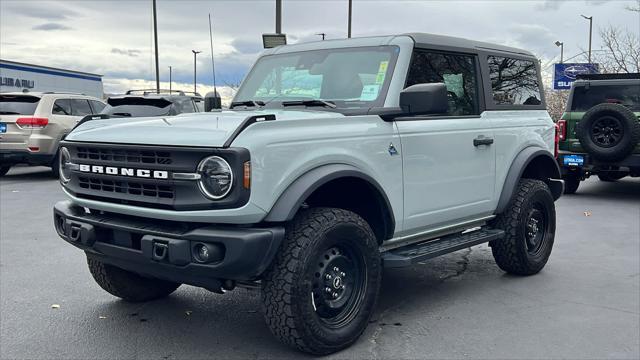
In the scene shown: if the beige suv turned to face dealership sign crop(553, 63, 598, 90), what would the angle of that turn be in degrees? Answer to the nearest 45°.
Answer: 0° — it already faces it

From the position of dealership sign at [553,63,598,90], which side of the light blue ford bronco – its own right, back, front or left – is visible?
back

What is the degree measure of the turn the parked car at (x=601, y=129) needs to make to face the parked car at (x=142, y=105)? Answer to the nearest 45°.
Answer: approximately 90° to its left

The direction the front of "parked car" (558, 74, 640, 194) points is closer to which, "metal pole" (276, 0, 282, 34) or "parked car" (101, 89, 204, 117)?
the metal pole

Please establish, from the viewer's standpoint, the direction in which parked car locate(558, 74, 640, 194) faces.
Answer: facing away from the viewer

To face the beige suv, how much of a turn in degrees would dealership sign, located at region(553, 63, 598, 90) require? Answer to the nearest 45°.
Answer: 0° — it already faces it

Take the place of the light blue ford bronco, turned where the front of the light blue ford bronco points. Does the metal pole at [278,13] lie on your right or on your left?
on your right

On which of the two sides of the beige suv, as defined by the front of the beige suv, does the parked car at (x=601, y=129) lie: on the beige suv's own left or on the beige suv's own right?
on the beige suv's own right

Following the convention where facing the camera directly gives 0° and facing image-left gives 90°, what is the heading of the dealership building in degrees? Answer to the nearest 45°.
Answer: approximately 315°

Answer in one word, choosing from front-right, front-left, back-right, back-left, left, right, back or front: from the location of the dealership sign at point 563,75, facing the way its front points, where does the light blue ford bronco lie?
front

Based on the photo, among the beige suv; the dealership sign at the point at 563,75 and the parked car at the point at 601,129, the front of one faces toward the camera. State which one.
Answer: the dealership sign

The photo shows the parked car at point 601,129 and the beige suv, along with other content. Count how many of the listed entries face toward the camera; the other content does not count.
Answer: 0

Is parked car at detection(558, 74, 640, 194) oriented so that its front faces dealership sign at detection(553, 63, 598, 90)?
yes

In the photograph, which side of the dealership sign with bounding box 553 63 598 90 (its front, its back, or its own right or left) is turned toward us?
front

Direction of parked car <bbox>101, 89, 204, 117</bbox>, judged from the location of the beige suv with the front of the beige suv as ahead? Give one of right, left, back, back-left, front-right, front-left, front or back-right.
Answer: right
